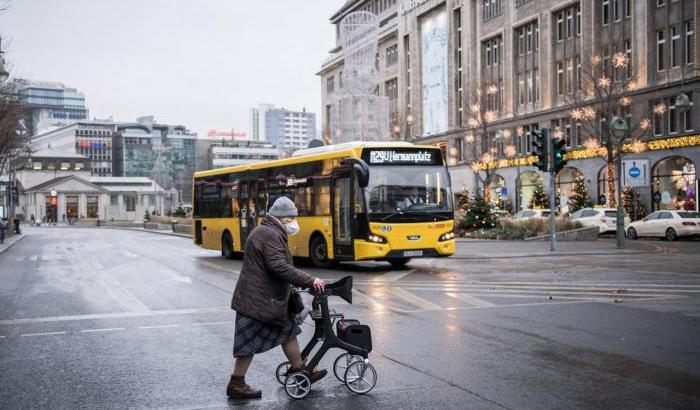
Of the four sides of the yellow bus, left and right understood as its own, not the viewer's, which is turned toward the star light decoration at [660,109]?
left

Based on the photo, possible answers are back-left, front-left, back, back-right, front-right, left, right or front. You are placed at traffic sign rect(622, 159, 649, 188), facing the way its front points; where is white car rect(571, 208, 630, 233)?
back

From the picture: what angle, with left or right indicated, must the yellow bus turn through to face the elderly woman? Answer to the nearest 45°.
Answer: approximately 45° to its right

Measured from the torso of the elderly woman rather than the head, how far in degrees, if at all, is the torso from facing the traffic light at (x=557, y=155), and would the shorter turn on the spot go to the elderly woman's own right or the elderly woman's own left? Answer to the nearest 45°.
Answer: approximately 45° to the elderly woman's own left

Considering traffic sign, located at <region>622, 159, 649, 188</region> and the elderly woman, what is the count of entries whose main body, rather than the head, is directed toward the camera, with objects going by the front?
1

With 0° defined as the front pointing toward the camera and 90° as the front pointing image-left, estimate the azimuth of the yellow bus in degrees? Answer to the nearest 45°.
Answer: approximately 315°

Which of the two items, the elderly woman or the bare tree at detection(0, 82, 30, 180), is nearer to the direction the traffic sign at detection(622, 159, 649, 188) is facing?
the elderly woman

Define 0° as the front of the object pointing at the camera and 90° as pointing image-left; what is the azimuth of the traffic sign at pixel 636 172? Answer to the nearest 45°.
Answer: approximately 0°

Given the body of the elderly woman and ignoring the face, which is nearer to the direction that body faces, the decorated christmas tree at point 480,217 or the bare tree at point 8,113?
the decorated christmas tree

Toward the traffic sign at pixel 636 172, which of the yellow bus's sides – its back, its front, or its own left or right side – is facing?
left

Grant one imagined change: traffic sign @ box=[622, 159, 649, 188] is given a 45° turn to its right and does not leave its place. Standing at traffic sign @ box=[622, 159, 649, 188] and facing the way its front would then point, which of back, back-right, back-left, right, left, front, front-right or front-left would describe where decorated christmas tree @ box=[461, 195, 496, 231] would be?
right

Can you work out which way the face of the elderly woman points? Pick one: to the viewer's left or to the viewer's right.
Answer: to the viewer's right

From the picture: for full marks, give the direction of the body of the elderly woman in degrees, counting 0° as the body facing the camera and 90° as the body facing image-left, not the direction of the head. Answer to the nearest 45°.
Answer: approximately 270°
